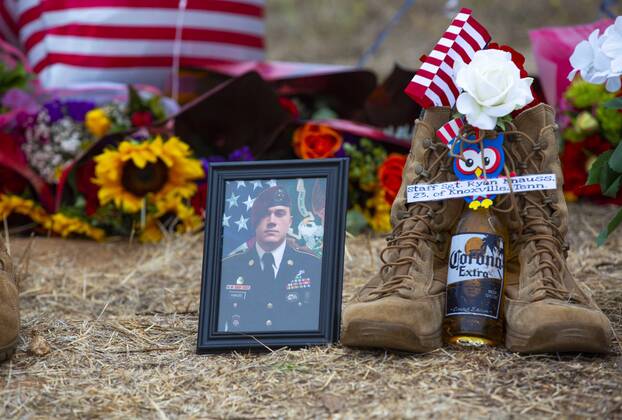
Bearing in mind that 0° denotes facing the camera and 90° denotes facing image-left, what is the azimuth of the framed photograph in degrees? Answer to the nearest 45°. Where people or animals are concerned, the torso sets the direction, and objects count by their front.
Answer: approximately 0°

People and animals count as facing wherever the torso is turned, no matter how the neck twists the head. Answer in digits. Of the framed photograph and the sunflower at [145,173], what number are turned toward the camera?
2

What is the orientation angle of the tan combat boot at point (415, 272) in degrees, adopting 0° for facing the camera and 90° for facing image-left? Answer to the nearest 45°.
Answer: approximately 0°

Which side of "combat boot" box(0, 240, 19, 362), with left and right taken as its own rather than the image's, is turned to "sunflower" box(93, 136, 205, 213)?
back
